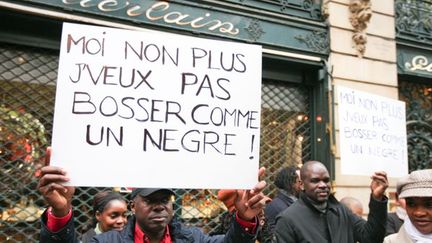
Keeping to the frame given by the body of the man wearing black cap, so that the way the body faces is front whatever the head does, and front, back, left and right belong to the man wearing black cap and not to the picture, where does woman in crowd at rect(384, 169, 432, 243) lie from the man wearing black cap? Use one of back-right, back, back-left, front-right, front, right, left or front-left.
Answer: left

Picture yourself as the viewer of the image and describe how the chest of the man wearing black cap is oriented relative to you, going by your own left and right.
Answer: facing the viewer

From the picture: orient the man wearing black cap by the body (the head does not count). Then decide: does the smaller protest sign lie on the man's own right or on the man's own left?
on the man's own left

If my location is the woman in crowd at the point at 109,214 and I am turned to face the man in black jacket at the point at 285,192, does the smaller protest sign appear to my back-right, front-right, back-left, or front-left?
front-right

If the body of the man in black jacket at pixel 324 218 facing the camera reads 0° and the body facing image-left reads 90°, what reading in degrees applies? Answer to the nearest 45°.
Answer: approximately 315°

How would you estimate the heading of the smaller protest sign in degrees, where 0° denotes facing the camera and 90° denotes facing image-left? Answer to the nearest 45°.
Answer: approximately 315°

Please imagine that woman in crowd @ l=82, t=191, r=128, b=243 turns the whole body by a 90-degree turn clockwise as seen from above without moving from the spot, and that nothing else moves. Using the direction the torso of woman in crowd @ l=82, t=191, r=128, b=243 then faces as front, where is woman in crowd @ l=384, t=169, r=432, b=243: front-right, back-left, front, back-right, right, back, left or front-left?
left
